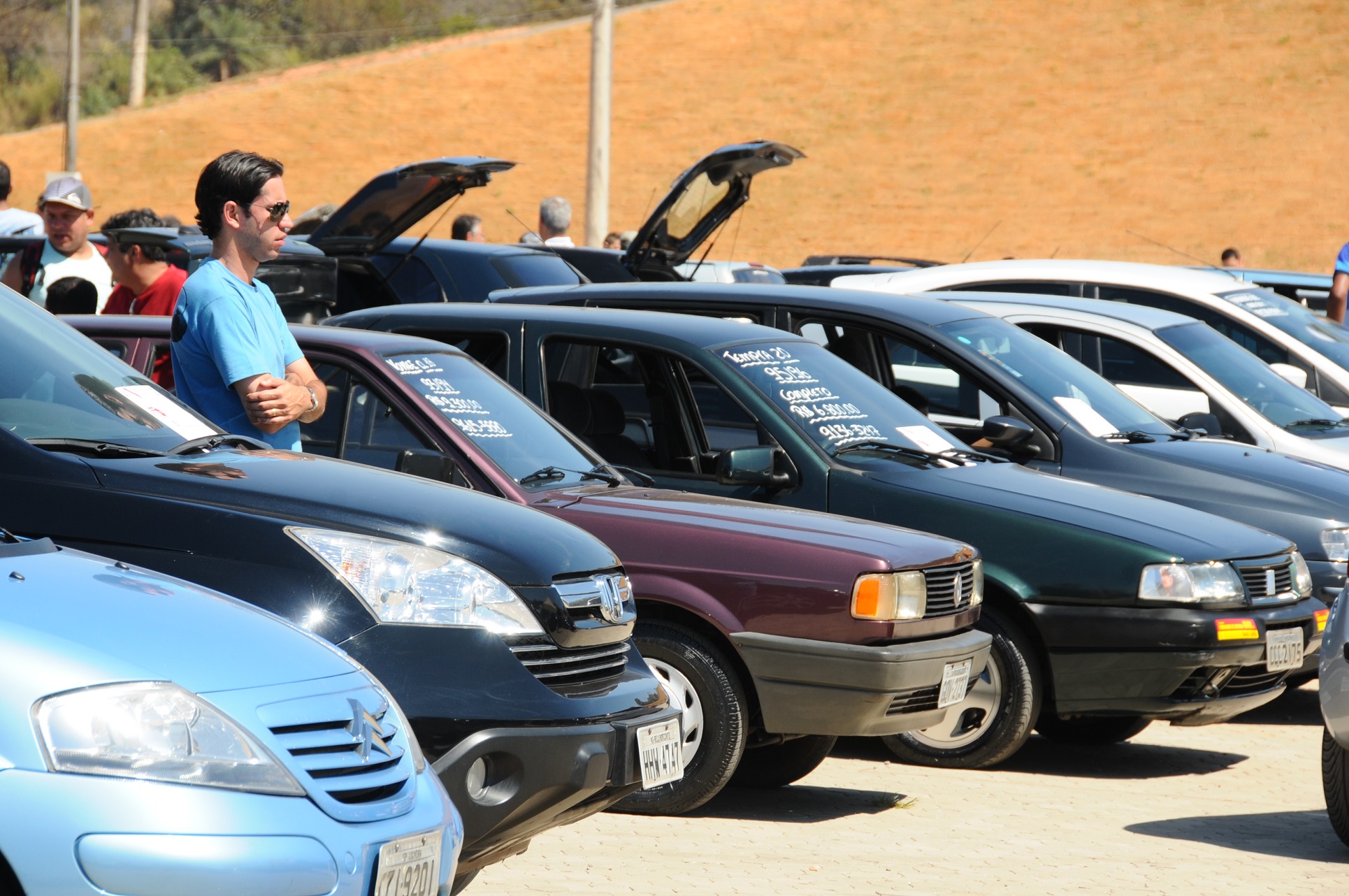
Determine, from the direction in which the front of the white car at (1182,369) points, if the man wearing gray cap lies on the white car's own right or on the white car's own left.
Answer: on the white car's own right

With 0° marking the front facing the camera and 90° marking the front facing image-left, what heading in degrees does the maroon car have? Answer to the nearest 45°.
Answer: approximately 315°

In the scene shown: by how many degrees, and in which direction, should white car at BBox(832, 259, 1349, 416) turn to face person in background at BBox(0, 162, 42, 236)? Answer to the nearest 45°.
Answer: approximately 135° to its right

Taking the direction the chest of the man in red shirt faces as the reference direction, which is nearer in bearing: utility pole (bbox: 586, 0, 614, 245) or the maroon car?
the maroon car

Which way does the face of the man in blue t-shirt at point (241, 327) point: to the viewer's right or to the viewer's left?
to the viewer's right

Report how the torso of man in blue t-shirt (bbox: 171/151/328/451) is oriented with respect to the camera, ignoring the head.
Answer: to the viewer's right

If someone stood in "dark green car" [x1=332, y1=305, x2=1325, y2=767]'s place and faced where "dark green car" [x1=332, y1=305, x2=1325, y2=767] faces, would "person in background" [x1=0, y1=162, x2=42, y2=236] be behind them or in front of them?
behind

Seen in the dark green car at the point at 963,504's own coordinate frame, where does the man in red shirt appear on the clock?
The man in red shirt is roughly at 5 o'clock from the dark green car.

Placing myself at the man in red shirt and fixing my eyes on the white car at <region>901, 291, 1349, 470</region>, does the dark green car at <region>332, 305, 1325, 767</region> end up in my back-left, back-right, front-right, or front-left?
front-right

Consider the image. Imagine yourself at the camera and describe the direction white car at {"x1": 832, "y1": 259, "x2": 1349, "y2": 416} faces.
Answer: facing the viewer and to the right of the viewer

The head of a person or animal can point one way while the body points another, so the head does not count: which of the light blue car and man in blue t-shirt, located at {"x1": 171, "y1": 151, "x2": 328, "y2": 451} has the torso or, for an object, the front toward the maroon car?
the man in blue t-shirt
